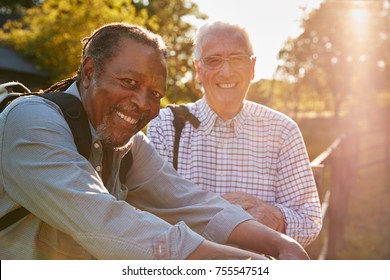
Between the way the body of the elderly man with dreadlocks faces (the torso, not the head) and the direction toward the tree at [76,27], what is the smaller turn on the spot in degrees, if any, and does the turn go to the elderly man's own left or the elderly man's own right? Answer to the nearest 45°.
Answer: approximately 135° to the elderly man's own left

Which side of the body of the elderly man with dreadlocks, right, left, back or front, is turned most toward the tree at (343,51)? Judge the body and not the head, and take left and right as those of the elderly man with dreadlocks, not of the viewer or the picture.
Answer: left

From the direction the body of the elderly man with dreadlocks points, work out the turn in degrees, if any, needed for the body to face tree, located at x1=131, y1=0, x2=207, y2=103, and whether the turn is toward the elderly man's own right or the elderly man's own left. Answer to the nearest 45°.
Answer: approximately 135° to the elderly man's own left
